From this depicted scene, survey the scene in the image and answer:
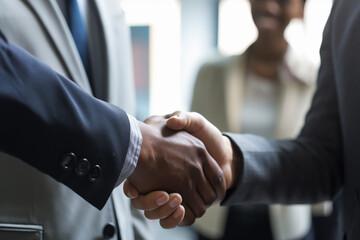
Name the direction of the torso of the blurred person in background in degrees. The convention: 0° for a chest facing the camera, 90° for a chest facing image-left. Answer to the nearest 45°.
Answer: approximately 0°
